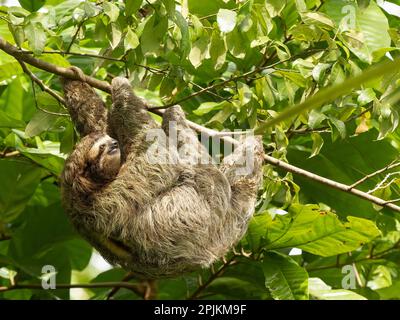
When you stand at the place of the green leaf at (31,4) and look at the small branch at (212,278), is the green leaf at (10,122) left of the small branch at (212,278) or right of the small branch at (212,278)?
right

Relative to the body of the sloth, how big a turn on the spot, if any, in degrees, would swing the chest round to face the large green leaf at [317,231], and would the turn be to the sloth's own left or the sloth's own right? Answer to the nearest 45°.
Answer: approximately 180°

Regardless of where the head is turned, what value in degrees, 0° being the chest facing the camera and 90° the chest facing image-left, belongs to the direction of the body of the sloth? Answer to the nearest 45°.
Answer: approximately 90°

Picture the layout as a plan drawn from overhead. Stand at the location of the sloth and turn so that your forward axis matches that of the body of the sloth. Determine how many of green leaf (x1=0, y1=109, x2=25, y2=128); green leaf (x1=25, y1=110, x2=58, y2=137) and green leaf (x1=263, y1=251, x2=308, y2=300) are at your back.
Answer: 1

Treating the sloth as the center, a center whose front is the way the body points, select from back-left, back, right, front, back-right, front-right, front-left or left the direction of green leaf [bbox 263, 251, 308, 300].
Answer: back

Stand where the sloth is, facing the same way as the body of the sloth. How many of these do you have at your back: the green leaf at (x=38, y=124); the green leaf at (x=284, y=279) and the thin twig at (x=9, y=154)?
1
